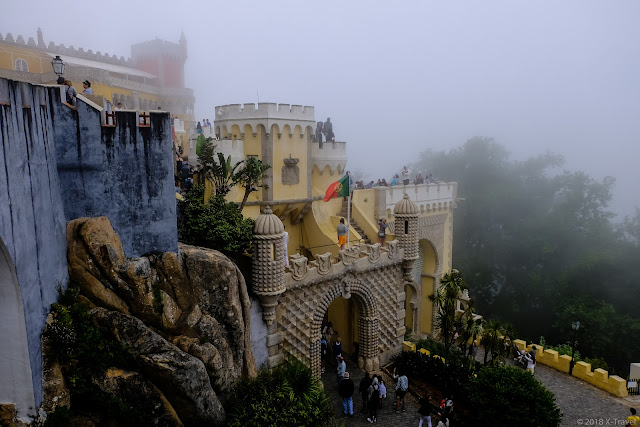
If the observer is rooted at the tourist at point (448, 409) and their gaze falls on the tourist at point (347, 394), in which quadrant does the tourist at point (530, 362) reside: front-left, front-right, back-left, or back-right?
back-right

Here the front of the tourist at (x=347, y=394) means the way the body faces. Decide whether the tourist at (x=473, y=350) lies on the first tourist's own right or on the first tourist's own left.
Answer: on the first tourist's own right

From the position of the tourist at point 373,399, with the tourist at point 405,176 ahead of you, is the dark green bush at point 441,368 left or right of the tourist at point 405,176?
right

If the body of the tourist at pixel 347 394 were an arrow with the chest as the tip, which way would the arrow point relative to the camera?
away from the camera

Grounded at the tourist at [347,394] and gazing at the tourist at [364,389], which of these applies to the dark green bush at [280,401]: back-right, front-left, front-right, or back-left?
back-right
